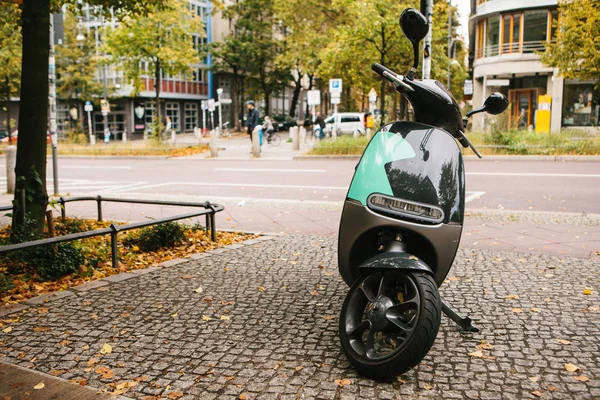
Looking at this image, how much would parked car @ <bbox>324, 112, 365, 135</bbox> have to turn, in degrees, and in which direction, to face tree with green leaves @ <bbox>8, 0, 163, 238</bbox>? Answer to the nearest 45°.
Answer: approximately 90° to its left

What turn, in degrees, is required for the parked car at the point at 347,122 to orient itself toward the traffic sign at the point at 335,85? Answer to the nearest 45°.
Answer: approximately 90° to its left

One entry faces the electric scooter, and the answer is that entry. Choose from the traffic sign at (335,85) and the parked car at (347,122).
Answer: the traffic sign

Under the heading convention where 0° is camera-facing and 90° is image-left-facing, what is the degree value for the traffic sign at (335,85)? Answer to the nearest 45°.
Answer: approximately 0°

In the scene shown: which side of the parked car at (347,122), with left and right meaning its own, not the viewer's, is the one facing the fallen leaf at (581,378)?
left

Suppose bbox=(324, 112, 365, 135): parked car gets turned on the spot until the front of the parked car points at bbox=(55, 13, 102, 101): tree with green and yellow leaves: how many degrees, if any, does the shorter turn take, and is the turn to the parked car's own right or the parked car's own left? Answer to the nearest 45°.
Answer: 0° — it already faces it

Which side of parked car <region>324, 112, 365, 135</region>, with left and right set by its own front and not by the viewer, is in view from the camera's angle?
left

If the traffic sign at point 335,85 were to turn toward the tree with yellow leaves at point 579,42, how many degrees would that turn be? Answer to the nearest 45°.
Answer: approximately 90° to its left

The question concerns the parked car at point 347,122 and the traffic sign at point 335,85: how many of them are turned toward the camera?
1

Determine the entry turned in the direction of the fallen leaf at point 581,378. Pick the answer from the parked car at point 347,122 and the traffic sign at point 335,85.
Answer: the traffic sign

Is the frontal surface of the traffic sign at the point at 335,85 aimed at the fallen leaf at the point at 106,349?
yes

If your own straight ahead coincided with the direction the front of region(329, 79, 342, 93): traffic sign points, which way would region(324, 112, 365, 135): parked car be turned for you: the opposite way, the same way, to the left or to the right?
to the right

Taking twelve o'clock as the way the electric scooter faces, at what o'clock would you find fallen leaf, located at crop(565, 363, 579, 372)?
The fallen leaf is roughly at 9 o'clock from the electric scooter.
